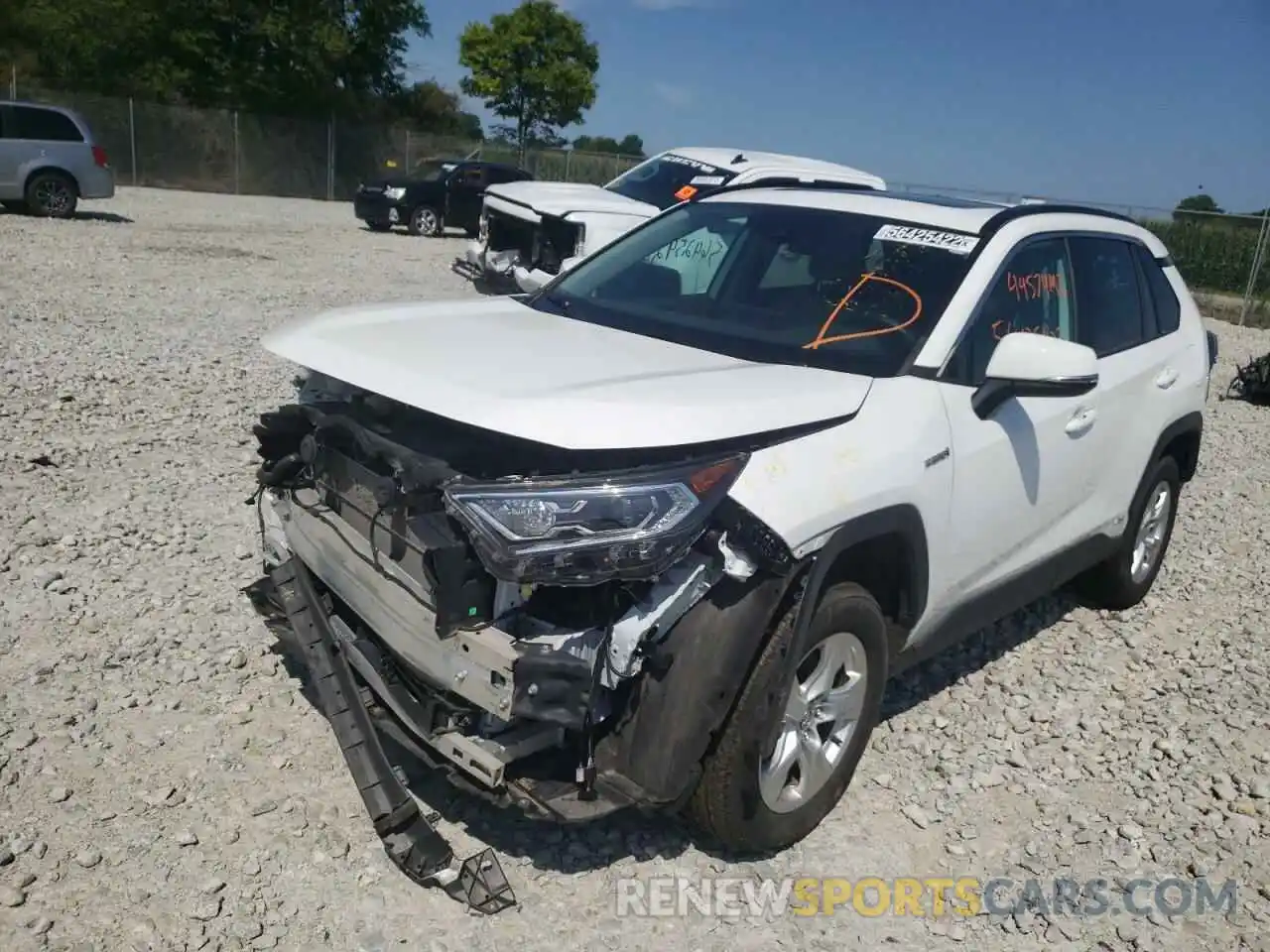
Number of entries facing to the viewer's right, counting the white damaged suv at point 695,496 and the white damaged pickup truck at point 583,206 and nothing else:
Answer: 0

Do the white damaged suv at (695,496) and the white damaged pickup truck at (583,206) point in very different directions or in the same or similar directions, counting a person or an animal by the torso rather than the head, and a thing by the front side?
same or similar directions

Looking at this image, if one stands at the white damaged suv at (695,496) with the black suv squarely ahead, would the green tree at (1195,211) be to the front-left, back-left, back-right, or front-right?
front-right

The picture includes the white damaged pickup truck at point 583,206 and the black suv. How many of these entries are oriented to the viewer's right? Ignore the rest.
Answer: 0

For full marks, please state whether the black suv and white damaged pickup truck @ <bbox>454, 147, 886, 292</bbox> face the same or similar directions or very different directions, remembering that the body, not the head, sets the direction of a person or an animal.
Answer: same or similar directions

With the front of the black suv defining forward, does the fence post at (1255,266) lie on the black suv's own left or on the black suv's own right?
on the black suv's own left

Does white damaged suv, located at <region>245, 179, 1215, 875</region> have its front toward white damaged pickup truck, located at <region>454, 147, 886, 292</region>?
no

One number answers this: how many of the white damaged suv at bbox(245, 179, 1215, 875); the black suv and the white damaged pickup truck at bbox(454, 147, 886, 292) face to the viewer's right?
0

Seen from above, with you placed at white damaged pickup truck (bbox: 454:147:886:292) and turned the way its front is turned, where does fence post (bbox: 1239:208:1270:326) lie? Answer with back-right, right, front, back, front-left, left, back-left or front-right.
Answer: back

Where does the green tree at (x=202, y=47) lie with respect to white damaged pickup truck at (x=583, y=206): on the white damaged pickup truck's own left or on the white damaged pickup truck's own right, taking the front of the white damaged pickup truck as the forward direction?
on the white damaged pickup truck's own right

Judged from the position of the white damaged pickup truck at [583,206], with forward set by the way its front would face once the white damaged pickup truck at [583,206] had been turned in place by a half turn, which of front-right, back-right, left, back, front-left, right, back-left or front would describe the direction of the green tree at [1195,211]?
front

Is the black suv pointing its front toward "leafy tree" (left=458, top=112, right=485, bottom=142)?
no

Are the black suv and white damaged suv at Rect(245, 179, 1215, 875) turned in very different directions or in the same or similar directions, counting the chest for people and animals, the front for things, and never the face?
same or similar directions

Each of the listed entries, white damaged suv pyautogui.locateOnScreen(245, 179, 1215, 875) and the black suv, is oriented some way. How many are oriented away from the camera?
0

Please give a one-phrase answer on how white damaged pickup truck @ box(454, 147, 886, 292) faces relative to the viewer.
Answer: facing the viewer and to the left of the viewer
